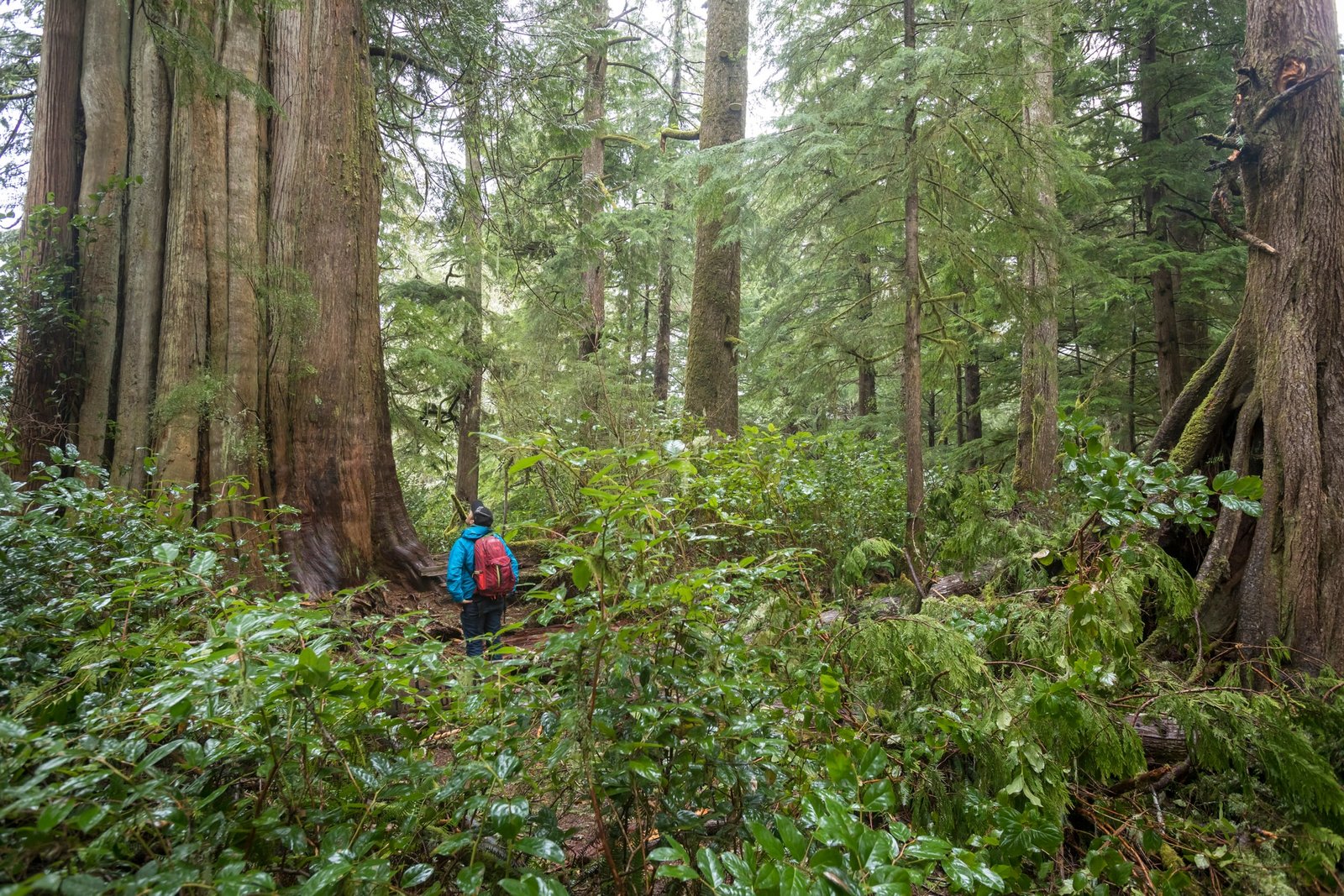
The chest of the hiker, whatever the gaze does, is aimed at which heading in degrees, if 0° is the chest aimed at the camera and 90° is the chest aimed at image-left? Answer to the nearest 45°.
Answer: approximately 135°

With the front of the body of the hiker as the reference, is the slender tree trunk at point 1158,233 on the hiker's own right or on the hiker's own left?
on the hiker's own right

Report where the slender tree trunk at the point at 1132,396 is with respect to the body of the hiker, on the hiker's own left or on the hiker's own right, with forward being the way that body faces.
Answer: on the hiker's own right
